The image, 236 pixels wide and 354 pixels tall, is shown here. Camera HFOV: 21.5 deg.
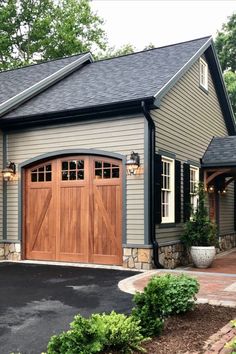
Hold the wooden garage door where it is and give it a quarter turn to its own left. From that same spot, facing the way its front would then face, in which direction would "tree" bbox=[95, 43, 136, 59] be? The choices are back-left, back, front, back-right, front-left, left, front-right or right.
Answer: back-left

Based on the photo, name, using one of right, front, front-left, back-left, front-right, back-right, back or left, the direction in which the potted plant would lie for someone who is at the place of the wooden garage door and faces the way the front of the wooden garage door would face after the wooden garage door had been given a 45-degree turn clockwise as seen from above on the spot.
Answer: back

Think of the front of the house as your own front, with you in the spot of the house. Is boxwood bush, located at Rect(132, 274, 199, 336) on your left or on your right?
on your left

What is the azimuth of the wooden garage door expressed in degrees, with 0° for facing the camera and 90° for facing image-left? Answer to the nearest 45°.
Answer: approximately 45°

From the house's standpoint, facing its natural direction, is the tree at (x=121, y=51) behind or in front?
behind

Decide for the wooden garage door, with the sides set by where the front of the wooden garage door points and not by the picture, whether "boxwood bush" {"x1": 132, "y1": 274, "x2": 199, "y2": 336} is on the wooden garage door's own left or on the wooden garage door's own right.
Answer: on the wooden garage door's own left

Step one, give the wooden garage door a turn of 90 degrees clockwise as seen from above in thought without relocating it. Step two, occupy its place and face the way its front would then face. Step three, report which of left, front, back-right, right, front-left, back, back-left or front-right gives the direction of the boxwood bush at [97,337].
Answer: back-left

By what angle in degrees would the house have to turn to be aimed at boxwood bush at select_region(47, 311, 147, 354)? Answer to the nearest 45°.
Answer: approximately 45° to its left
